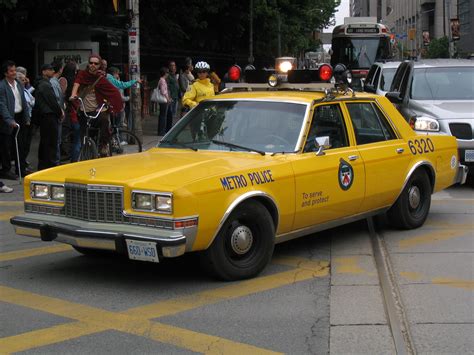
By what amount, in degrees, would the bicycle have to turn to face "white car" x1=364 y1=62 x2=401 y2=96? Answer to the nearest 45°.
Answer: approximately 180°

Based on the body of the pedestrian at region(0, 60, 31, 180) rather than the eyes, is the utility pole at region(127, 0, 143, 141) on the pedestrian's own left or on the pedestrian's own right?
on the pedestrian's own left

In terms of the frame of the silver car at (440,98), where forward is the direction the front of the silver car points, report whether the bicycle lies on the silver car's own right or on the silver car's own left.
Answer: on the silver car's own right

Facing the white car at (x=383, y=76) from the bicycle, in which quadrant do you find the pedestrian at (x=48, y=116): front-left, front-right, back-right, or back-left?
back-left

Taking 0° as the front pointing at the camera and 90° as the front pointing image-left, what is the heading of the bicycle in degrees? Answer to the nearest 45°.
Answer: approximately 45°

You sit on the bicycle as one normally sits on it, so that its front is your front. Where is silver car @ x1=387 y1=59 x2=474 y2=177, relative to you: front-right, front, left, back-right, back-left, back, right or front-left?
back-left

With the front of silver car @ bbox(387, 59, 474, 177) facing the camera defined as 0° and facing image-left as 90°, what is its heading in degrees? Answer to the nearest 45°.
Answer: approximately 0°
